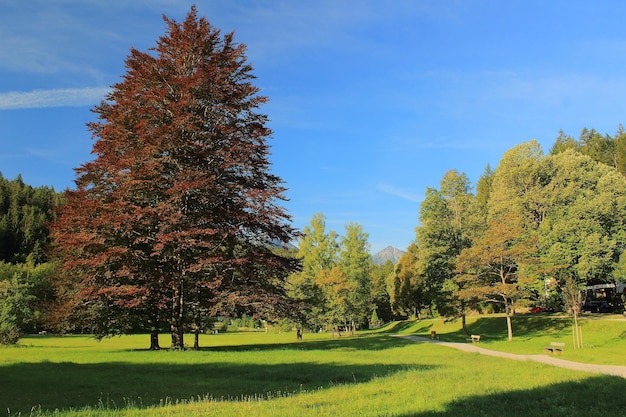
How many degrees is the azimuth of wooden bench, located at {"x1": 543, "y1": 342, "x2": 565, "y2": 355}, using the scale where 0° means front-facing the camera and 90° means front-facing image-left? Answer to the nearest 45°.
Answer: approximately 45°

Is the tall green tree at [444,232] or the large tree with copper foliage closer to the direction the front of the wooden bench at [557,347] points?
the large tree with copper foliage

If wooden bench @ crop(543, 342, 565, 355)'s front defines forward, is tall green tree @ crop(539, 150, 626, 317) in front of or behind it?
behind

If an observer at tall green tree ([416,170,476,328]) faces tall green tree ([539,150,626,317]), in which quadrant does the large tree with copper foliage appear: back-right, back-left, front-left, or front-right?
back-right

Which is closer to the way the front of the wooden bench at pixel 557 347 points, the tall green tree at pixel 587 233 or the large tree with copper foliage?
the large tree with copper foliage
